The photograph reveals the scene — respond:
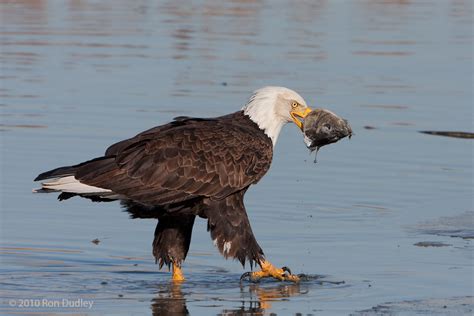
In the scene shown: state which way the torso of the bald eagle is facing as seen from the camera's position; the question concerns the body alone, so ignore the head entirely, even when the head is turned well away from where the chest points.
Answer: to the viewer's right

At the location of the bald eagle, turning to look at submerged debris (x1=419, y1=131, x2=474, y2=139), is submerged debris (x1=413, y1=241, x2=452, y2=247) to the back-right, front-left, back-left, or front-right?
front-right

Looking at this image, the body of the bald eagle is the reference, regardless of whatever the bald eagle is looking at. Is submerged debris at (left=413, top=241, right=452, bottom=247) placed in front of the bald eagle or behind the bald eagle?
in front

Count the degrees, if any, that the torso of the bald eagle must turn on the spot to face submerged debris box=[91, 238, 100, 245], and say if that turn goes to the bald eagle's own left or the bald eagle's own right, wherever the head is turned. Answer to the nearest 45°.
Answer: approximately 135° to the bald eagle's own left
